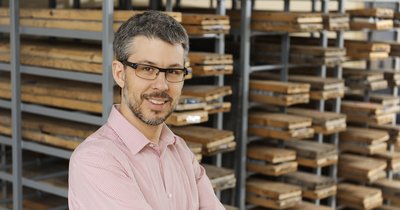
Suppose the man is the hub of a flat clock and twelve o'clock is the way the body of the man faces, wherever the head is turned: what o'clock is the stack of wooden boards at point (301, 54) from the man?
The stack of wooden boards is roughly at 8 o'clock from the man.

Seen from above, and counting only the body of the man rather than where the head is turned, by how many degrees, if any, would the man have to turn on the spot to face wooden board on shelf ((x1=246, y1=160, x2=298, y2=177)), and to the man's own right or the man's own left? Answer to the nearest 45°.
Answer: approximately 135° to the man's own left

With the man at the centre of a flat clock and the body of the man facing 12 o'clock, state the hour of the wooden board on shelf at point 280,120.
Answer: The wooden board on shelf is roughly at 8 o'clock from the man.

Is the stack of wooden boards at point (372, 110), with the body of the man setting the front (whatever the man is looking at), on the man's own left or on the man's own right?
on the man's own left

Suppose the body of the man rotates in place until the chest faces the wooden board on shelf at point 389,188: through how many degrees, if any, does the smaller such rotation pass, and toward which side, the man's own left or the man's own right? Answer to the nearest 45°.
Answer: approximately 90° to the man's own left

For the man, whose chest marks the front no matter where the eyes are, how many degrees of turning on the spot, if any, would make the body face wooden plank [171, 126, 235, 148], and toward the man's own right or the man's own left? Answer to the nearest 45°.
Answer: approximately 135° to the man's own left

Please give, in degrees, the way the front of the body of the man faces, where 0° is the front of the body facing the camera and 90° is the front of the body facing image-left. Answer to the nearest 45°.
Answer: approximately 315°

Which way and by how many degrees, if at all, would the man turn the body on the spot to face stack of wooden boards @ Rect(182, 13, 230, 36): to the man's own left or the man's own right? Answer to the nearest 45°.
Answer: approximately 135° to the man's own left

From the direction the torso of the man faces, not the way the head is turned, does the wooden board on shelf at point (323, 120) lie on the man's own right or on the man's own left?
on the man's own left

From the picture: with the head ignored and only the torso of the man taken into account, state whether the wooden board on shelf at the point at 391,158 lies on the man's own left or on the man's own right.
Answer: on the man's own left

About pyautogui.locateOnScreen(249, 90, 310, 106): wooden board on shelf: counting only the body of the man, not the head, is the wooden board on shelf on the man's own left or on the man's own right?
on the man's own left
